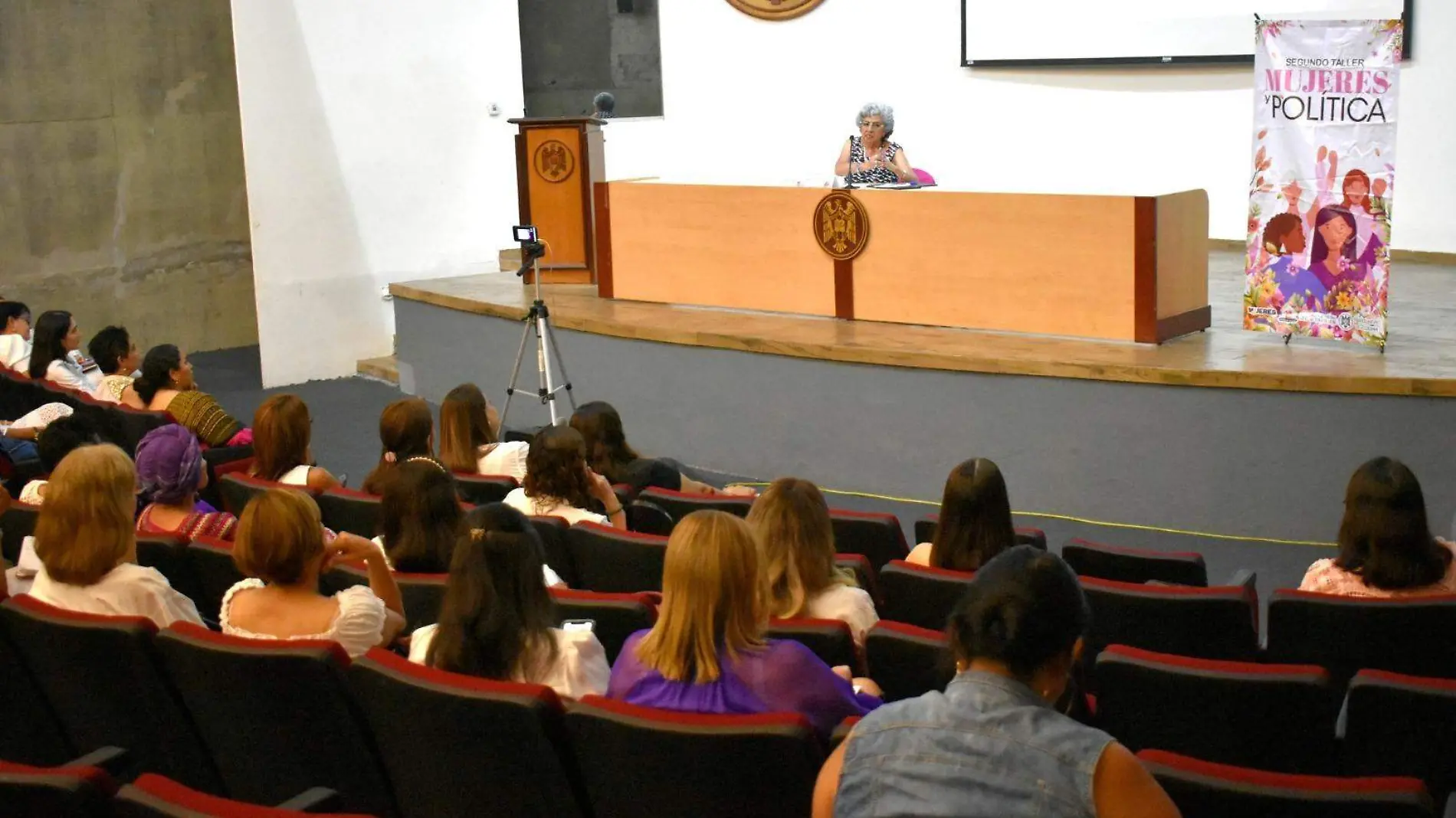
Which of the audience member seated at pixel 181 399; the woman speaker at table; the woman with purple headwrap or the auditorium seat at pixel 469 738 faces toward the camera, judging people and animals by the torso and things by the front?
the woman speaker at table

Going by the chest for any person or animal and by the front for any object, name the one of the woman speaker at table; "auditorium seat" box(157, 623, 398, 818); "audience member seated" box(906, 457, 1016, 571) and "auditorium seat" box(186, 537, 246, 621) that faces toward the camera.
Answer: the woman speaker at table

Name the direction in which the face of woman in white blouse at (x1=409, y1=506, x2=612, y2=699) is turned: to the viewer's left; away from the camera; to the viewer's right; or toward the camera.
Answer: away from the camera

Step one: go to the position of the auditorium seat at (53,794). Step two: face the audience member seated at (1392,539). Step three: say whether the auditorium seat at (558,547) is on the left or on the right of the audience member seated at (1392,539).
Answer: left

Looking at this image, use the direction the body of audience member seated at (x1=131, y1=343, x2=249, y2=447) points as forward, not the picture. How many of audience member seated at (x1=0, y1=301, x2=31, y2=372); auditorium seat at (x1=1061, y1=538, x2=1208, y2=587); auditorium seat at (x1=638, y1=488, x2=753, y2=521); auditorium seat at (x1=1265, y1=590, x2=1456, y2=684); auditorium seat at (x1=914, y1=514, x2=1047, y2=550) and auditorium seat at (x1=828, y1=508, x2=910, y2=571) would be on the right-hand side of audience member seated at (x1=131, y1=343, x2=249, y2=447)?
5

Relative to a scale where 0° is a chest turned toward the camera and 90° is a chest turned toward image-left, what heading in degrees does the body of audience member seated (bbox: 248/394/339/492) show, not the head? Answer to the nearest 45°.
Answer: approximately 225°

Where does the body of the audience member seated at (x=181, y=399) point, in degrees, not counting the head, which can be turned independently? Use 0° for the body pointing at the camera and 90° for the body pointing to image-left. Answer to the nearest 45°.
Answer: approximately 225°

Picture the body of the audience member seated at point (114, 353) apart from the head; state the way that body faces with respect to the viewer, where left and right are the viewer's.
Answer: facing away from the viewer and to the right of the viewer

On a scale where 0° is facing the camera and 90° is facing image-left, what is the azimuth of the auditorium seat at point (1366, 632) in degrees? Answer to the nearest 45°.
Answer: approximately 180°

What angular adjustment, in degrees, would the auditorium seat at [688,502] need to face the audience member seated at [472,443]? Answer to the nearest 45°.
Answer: approximately 45° to its left

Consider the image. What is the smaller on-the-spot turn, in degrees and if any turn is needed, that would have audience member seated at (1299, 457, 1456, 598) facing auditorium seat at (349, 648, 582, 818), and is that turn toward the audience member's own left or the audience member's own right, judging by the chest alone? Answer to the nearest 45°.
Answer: approximately 135° to the audience member's own left

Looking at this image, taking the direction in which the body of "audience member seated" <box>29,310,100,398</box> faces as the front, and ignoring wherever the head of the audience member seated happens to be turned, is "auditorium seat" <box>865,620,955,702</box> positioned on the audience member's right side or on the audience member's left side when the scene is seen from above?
on the audience member's right side

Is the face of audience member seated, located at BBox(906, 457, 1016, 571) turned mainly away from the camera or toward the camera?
away from the camera

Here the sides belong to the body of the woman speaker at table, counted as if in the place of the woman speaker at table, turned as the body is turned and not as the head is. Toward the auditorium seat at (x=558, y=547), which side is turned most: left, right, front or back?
front
